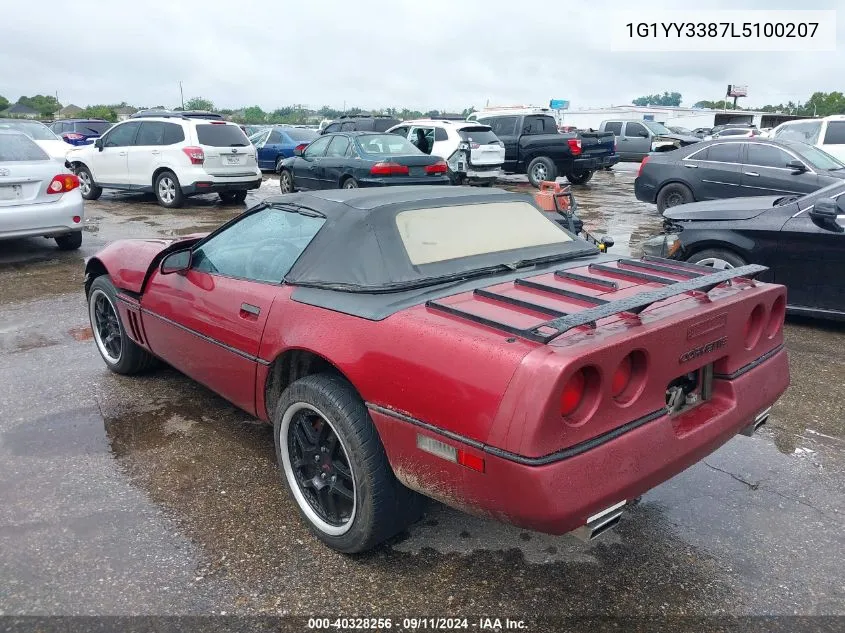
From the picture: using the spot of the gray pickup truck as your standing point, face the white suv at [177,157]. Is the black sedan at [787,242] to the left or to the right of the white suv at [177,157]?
left

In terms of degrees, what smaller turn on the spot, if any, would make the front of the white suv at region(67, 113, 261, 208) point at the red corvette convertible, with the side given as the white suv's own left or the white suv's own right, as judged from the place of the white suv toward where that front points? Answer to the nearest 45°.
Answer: approximately 135° to the white suv's own left

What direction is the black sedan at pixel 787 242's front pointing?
to the viewer's left

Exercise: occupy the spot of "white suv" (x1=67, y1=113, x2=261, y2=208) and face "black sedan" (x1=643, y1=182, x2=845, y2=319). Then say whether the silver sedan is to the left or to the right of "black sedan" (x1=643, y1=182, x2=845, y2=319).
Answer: right

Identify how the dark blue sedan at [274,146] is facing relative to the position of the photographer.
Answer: facing away from the viewer and to the left of the viewer

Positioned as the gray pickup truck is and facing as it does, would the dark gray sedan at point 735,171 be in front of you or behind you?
in front

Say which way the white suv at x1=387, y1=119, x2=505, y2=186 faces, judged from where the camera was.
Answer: facing away from the viewer and to the left of the viewer

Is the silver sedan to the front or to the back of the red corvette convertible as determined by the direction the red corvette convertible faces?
to the front

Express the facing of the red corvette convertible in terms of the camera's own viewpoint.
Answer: facing away from the viewer and to the left of the viewer

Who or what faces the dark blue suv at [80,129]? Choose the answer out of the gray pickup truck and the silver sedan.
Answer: the silver sedan

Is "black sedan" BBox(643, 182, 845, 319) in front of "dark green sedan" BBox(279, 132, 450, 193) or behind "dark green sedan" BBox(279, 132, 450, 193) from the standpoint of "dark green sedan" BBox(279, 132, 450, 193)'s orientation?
behind

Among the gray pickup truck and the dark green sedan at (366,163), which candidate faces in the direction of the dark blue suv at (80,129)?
the dark green sedan

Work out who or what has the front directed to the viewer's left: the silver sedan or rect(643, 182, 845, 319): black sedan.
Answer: the black sedan
